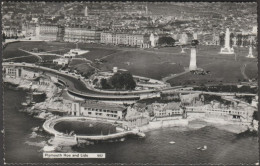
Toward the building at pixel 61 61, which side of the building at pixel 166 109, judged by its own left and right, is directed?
right

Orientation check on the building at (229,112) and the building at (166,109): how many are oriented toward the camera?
2

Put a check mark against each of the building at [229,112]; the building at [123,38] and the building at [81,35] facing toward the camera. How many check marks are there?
3

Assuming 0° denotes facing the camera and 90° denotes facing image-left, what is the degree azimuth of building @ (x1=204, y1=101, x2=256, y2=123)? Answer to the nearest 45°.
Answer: approximately 0°

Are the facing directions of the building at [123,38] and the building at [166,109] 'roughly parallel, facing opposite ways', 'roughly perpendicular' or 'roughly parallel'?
roughly parallel

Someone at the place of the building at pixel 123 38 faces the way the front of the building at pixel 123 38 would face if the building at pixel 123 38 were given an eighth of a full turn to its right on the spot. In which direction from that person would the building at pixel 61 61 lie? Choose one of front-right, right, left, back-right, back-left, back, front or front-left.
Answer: front-right

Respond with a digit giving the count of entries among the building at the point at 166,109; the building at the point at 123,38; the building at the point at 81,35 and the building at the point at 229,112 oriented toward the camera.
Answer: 4

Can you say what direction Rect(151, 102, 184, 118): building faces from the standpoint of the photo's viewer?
facing the viewer

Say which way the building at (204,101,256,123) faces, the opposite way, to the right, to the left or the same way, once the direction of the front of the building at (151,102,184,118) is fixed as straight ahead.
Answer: the same way

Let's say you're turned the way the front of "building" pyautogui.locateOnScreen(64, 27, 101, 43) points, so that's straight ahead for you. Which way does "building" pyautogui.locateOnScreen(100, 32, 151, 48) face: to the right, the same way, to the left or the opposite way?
the same way

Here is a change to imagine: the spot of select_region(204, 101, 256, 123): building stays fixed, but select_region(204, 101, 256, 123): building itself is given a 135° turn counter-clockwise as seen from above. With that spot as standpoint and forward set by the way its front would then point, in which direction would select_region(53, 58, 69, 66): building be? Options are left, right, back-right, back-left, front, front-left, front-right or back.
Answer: back-left

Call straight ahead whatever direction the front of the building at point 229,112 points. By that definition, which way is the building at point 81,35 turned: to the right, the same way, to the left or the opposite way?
the same way

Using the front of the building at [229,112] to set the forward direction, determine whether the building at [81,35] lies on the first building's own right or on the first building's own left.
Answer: on the first building's own right

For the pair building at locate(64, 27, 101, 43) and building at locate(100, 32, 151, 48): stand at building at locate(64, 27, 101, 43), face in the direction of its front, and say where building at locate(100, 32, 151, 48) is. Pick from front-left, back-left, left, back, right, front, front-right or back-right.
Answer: left

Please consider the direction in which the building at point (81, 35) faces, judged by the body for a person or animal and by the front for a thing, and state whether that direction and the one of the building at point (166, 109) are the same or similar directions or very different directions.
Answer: same or similar directions
